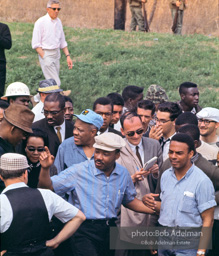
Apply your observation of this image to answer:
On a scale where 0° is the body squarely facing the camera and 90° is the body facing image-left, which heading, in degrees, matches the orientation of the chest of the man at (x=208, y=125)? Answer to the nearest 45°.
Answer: approximately 45°

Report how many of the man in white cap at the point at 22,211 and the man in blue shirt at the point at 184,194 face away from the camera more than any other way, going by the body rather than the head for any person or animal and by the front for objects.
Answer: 1

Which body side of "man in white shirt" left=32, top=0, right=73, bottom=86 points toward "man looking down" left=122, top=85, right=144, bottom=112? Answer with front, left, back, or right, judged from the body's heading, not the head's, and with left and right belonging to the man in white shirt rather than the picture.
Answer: front

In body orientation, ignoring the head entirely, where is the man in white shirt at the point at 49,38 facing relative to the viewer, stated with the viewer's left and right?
facing the viewer and to the right of the viewer

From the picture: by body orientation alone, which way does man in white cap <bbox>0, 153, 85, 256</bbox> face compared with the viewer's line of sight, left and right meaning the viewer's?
facing away from the viewer

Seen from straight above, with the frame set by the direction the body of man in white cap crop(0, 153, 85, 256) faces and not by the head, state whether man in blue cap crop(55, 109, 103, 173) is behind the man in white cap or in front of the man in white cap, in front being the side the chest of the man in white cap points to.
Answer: in front

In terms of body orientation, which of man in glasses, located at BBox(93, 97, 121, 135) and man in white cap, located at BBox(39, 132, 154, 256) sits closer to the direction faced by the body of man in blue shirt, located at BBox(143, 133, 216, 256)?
the man in white cap

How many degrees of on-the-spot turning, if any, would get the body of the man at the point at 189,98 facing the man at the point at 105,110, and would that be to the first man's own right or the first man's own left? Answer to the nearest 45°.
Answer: approximately 90° to the first man's own right

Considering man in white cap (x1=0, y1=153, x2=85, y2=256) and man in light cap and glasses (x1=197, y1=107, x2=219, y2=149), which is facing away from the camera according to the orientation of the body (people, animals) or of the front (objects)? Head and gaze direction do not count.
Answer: the man in white cap

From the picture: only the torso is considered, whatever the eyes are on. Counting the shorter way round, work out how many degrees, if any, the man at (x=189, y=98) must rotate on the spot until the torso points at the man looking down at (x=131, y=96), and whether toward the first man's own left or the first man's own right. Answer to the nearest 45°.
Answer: approximately 135° to the first man's own right

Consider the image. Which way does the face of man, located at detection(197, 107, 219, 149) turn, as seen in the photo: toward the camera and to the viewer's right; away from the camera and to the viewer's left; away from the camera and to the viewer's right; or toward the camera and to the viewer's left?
toward the camera and to the viewer's left

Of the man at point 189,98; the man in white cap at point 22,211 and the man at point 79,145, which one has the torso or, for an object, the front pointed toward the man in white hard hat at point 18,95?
the man in white cap at point 22,211
